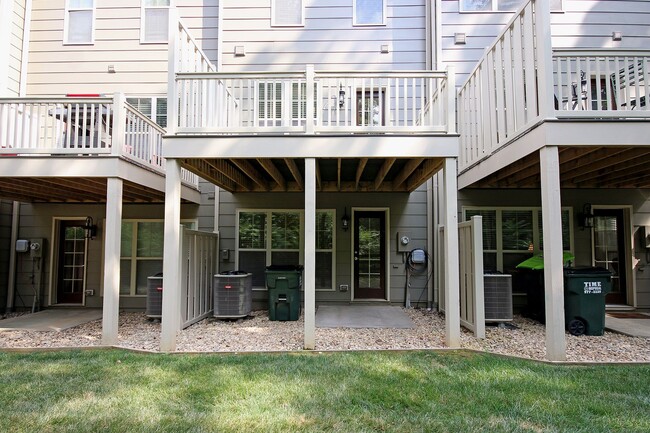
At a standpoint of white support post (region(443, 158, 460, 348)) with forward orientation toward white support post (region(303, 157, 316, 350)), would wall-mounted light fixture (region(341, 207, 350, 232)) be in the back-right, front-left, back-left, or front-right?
front-right

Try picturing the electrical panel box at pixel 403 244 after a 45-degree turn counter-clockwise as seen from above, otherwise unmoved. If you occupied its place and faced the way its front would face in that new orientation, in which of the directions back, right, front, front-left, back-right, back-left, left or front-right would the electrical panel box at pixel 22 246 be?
back-right

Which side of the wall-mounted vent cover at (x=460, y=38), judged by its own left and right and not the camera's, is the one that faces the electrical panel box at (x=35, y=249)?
right

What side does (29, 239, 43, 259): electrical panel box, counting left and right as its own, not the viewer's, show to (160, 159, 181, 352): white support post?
front

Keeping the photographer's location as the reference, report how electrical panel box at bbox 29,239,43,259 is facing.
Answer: facing the viewer

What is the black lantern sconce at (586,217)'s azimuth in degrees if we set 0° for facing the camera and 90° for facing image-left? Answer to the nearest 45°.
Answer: approximately 0°

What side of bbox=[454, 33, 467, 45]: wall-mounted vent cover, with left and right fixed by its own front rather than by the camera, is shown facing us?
front

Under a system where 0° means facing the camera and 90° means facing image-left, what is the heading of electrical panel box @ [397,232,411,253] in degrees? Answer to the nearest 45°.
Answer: approximately 0°
